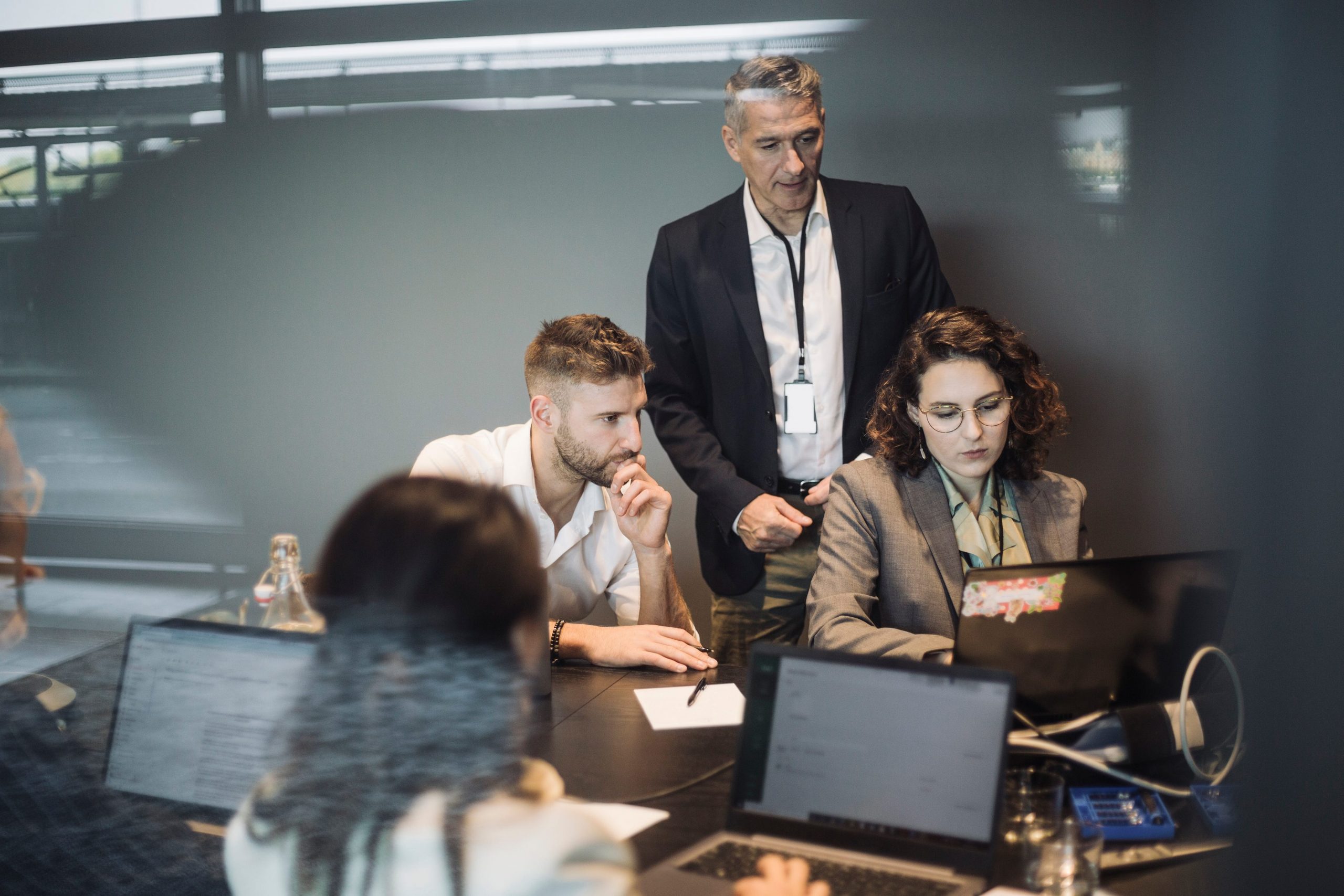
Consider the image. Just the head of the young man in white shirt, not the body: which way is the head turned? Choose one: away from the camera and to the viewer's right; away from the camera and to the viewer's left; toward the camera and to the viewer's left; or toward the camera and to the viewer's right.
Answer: toward the camera and to the viewer's right

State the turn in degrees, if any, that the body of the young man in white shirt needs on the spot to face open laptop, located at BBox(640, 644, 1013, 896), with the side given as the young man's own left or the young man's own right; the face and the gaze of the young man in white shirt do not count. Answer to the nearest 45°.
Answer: approximately 45° to the young man's own right

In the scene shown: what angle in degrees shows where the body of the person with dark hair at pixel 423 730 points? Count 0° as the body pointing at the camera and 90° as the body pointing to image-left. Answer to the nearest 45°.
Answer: approximately 225°

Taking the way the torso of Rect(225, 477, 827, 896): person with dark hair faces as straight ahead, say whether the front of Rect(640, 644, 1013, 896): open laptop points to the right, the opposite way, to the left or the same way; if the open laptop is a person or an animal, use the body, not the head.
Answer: the opposite way

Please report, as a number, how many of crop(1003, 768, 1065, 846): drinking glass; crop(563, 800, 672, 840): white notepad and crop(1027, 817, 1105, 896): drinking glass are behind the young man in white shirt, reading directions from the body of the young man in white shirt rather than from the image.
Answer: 0

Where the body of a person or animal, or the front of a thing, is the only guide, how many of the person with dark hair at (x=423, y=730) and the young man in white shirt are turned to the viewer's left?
0

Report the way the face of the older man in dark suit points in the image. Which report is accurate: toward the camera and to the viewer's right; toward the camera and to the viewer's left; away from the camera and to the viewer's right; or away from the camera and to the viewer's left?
toward the camera and to the viewer's right

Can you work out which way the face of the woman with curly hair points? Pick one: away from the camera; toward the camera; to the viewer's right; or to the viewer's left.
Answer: toward the camera

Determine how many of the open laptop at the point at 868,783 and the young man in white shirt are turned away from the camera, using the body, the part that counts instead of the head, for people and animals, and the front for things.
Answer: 0

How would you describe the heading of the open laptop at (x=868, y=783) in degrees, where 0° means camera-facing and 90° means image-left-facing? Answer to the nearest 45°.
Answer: approximately 45°

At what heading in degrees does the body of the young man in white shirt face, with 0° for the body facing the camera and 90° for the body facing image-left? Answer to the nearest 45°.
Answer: approximately 315°
